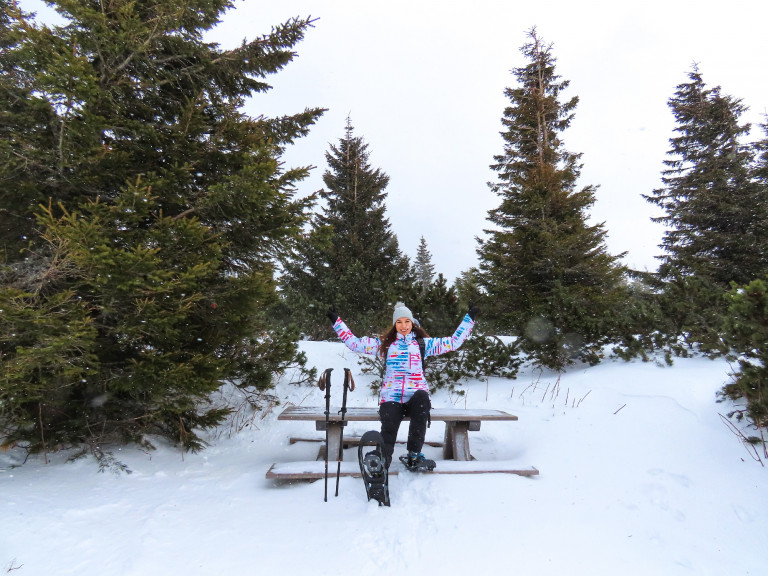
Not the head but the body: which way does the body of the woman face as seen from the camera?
toward the camera

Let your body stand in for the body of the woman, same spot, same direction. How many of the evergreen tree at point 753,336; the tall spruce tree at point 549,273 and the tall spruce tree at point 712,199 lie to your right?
0

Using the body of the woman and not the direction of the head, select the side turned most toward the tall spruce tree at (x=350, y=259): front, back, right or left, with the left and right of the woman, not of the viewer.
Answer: back

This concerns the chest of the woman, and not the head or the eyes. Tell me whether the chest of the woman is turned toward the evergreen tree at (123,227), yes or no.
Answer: no

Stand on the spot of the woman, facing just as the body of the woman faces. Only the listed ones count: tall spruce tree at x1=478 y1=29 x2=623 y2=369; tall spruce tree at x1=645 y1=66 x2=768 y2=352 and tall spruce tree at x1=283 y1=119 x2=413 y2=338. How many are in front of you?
0

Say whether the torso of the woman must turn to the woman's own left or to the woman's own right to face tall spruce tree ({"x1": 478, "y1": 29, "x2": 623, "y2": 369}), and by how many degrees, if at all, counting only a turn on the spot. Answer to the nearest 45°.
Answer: approximately 135° to the woman's own left

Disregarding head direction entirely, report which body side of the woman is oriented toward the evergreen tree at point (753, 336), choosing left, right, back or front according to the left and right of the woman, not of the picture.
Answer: left

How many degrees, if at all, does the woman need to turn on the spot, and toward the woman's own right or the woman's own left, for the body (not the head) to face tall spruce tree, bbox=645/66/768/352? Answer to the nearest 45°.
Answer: approximately 135° to the woman's own left

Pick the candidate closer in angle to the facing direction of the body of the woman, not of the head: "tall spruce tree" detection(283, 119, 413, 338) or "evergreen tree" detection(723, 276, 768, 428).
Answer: the evergreen tree

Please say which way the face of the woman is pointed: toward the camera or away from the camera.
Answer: toward the camera
